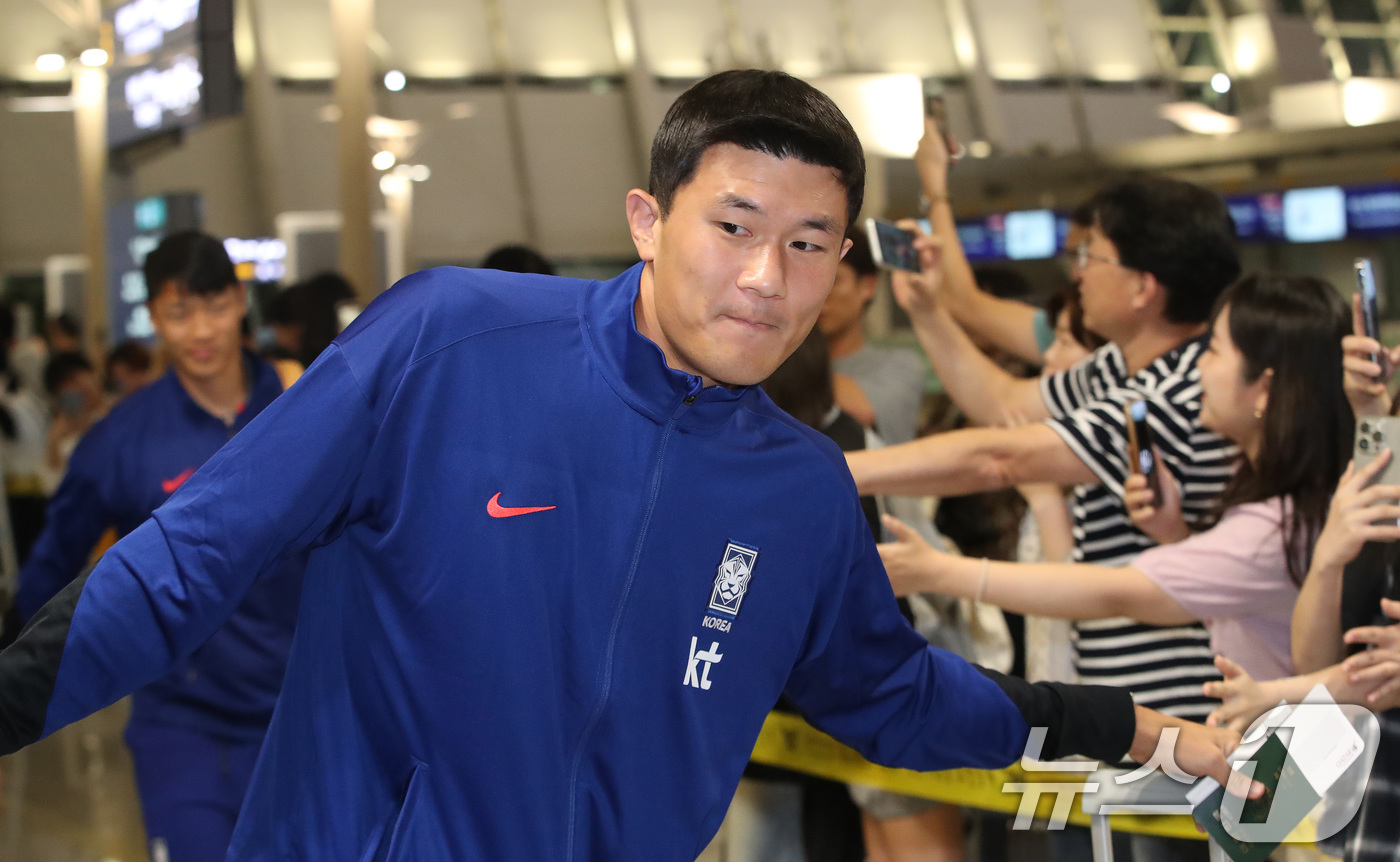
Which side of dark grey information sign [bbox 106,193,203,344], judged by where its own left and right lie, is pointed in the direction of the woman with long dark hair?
front

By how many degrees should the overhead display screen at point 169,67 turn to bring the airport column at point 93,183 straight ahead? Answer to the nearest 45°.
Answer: approximately 135° to its right

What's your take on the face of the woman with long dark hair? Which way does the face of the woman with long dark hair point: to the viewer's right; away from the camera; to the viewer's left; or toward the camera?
to the viewer's left

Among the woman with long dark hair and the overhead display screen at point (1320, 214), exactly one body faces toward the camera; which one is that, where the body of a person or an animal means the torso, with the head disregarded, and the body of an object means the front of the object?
the overhead display screen

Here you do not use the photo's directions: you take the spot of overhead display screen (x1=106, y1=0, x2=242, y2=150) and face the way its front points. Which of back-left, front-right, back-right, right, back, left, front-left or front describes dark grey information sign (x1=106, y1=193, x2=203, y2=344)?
back-right

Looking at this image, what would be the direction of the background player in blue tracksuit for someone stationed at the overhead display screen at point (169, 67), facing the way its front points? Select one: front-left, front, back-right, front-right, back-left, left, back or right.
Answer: front-left

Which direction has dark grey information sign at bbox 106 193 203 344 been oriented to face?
toward the camera

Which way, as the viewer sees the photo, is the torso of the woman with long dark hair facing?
to the viewer's left

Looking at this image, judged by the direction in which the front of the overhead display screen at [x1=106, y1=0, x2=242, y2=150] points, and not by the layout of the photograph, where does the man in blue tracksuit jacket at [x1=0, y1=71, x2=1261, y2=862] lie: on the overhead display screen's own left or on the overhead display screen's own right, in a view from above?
on the overhead display screen's own left

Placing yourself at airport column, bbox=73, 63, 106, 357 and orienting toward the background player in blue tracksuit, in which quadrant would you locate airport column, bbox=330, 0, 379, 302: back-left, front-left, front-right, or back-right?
front-left

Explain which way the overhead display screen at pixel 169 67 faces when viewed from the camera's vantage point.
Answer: facing the viewer and to the left of the viewer

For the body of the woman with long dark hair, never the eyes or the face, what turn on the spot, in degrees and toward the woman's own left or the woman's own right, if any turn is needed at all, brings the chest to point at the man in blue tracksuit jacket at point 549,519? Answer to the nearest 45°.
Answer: approximately 45° to the woman's own left

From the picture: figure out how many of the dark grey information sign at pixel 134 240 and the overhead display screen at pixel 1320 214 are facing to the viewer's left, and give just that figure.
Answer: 0

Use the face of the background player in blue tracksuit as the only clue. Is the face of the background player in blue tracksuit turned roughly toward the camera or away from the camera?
toward the camera

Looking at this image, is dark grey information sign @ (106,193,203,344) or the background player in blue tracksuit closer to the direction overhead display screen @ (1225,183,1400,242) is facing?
the background player in blue tracksuit

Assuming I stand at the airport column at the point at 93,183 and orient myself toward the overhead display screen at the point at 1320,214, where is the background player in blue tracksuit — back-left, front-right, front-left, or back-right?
front-right
